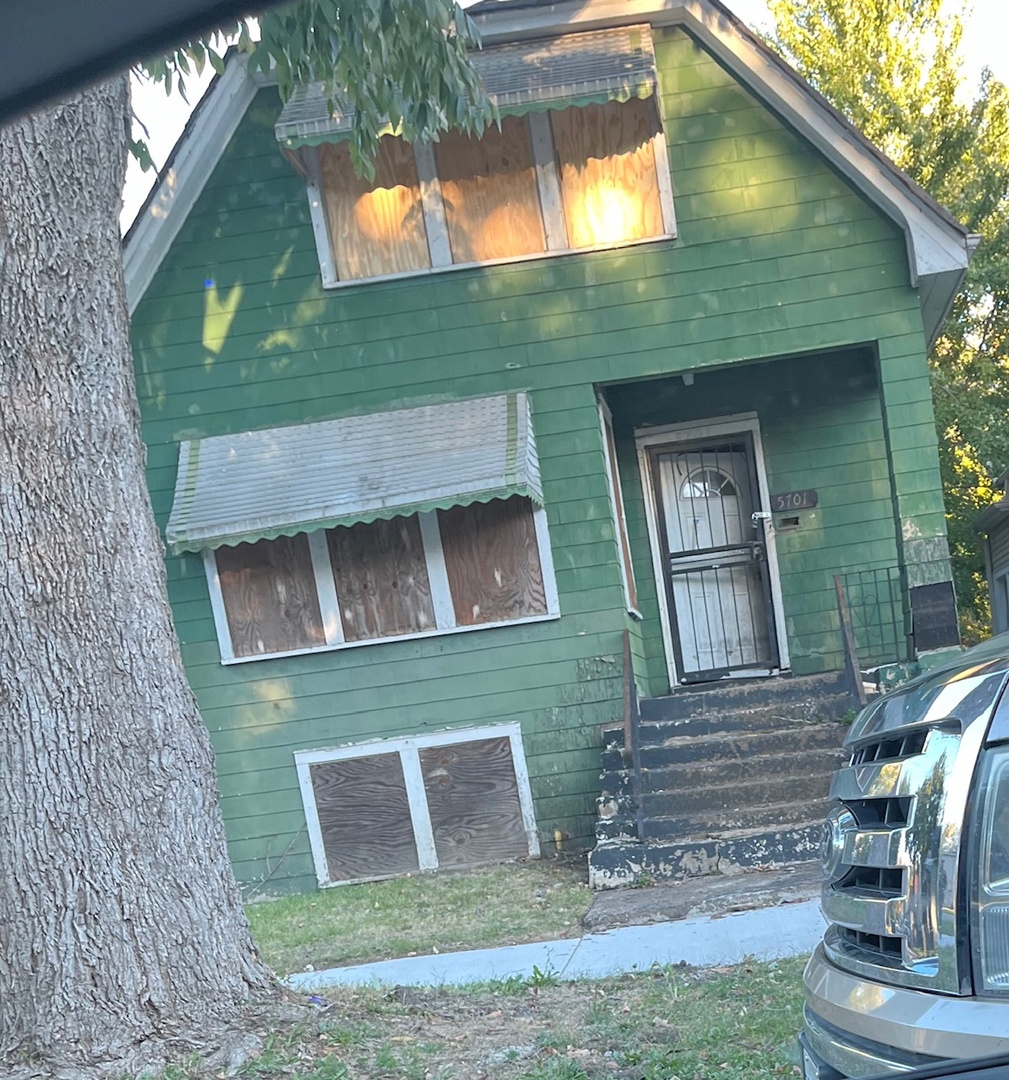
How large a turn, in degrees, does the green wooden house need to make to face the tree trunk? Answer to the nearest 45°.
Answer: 0° — it already faces it

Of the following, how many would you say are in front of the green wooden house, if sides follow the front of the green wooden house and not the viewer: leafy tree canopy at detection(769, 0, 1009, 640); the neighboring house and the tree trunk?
1

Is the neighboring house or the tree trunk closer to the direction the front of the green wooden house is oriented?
the tree trunk

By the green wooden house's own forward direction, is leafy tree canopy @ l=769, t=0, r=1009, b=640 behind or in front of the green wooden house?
behind

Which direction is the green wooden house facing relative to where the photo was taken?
toward the camera

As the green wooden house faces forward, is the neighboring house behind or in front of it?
behind
